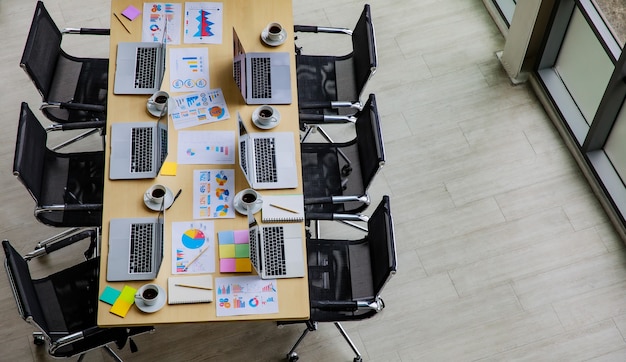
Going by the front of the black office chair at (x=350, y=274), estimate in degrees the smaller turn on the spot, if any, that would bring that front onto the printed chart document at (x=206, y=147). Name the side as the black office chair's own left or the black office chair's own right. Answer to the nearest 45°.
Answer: approximately 45° to the black office chair's own right

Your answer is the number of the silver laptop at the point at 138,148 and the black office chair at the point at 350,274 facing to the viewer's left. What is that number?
2

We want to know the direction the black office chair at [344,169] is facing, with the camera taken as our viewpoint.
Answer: facing to the left of the viewer

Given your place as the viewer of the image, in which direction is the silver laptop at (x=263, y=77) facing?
facing to the right of the viewer

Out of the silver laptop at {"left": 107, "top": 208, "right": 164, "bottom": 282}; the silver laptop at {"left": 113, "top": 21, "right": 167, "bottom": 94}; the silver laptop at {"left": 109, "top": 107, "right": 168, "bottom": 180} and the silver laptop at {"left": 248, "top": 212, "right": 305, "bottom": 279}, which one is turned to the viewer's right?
the silver laptop at {"left": 248, "top": 212, "right": 305, "bottom": 279}

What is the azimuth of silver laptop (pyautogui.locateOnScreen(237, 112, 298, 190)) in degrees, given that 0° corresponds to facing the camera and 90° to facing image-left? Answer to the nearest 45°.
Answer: approximately 270°

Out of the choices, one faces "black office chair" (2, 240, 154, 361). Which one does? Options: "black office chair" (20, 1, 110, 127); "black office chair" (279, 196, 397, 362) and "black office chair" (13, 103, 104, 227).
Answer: "black office chair" (279, 196, 397, 362)

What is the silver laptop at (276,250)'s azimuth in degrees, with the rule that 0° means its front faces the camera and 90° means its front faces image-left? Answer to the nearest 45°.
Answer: approximately 270°

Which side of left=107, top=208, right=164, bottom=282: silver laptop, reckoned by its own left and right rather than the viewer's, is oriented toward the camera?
left

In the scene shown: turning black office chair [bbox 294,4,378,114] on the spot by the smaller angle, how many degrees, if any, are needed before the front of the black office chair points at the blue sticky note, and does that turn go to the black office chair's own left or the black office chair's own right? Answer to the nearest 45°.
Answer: approximately 45° to the black office chair's own left

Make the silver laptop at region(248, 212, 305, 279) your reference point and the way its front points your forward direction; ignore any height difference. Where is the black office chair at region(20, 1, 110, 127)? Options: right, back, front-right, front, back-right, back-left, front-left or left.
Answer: back-left
